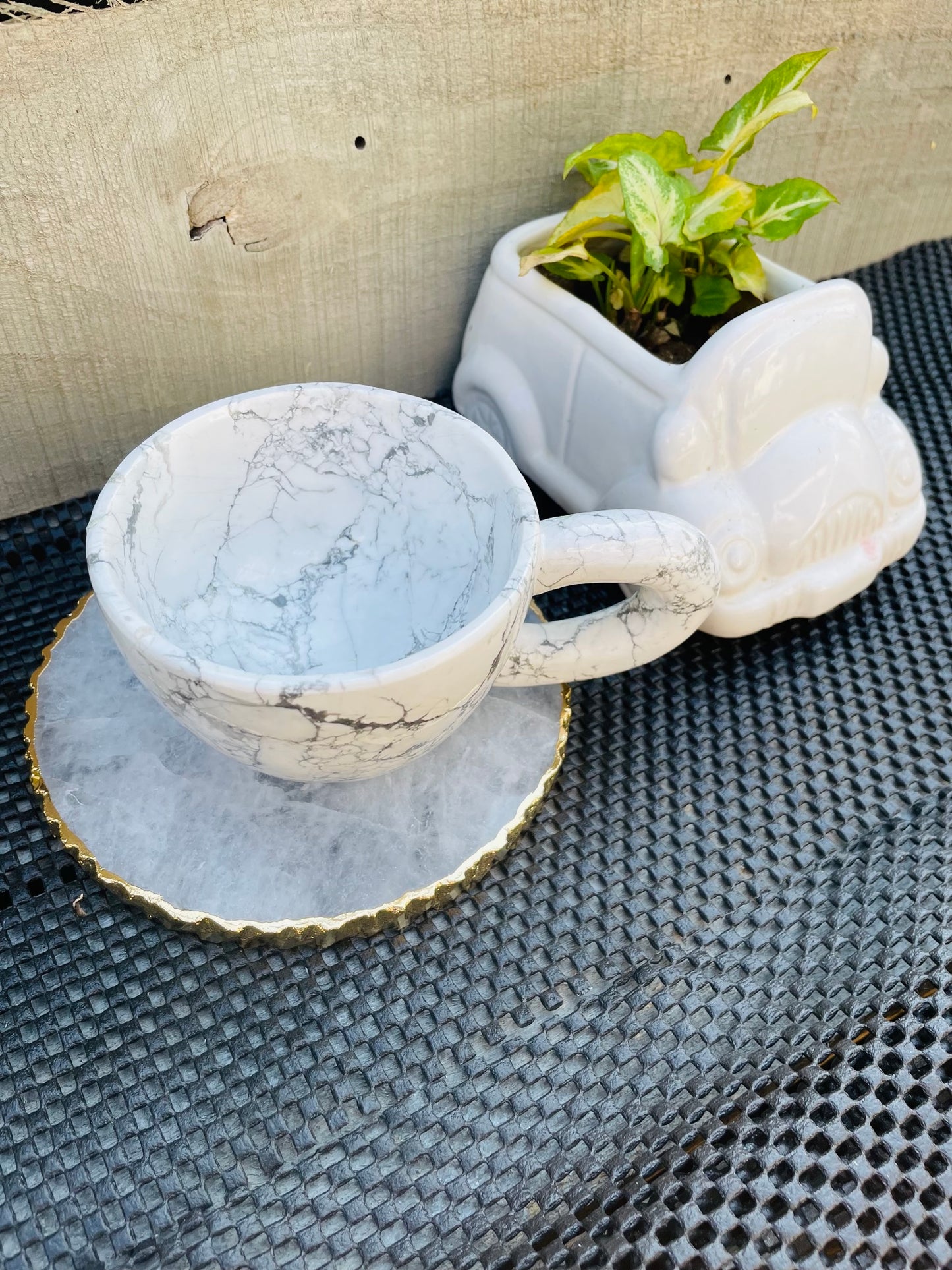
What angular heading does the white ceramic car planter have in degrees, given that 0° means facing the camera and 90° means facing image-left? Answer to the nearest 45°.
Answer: approximately 315°
